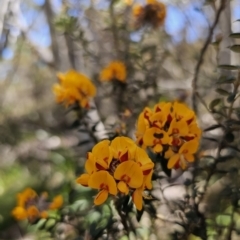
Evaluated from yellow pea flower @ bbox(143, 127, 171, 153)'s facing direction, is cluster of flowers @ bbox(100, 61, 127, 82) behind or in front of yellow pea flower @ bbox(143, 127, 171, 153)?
behind

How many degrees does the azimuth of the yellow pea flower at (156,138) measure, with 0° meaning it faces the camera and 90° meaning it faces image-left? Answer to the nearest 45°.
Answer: approximately 0°

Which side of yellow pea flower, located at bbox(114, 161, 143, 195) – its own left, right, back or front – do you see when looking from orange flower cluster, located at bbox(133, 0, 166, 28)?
back

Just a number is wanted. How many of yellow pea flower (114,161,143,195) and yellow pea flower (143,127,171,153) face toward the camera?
2

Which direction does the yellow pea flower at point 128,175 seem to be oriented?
toward the camera
